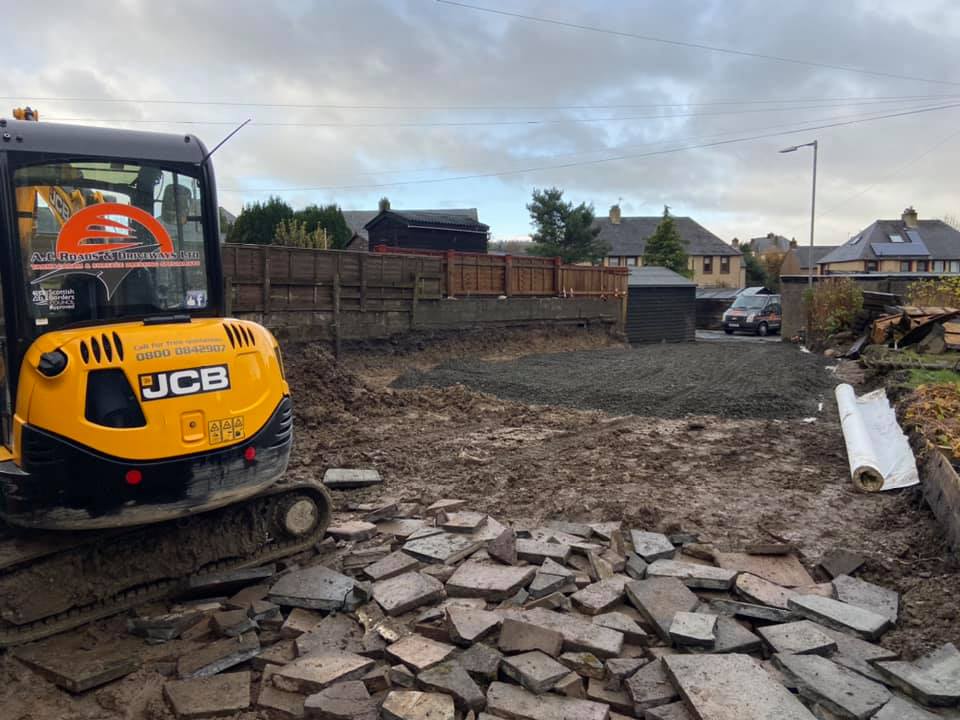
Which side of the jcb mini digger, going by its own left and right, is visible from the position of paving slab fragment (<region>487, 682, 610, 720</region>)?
back

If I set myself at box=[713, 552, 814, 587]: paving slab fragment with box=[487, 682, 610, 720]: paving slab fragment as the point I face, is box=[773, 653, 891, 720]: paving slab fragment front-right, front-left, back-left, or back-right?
front-left

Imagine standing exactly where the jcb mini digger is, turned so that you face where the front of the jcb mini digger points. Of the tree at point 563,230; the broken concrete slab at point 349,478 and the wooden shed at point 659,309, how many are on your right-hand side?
3

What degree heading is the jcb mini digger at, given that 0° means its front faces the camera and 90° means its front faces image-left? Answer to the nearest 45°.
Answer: approximately 135°

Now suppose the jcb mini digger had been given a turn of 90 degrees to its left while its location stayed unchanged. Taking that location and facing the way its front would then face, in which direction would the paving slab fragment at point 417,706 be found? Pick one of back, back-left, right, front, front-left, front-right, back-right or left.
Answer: left

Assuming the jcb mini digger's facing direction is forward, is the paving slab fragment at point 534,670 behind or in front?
behind

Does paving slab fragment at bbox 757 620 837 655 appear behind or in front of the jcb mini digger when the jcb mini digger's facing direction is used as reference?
behind

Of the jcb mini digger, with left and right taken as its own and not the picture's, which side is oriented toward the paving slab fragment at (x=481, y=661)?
back

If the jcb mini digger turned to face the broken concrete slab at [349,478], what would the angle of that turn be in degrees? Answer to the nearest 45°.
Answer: approximately 90° to its right

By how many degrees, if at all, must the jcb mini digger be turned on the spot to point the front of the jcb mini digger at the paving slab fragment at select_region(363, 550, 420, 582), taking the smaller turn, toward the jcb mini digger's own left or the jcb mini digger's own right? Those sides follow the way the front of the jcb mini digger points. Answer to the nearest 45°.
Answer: approximately 135° to the jcb mini digger's own right

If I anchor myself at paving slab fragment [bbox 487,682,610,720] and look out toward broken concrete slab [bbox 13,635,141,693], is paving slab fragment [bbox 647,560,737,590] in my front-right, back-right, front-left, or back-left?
back-right

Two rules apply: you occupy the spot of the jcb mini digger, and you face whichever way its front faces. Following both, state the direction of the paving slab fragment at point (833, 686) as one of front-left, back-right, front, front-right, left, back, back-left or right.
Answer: back

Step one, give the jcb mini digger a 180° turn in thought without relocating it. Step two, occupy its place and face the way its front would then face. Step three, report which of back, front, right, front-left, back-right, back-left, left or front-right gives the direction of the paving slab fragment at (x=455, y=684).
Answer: front

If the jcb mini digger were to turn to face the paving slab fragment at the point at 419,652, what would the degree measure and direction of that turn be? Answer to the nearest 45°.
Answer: approximately 180°

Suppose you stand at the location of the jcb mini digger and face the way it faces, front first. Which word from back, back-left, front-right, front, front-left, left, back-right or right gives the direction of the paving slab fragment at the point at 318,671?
back

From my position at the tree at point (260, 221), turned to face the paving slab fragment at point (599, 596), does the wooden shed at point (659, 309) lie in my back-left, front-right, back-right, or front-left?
front-left

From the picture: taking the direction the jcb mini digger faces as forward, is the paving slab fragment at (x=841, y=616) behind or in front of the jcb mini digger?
behind

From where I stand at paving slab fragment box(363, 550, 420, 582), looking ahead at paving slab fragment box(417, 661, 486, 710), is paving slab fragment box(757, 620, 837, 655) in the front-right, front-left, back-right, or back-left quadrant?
front-left

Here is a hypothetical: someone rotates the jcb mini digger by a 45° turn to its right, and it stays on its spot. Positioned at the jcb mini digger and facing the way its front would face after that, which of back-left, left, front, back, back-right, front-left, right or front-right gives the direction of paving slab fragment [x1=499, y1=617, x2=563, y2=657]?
back-right

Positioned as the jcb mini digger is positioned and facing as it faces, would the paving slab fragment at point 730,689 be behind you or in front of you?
behind

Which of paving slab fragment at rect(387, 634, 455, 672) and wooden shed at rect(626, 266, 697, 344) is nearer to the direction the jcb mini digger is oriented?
the wooden shed
